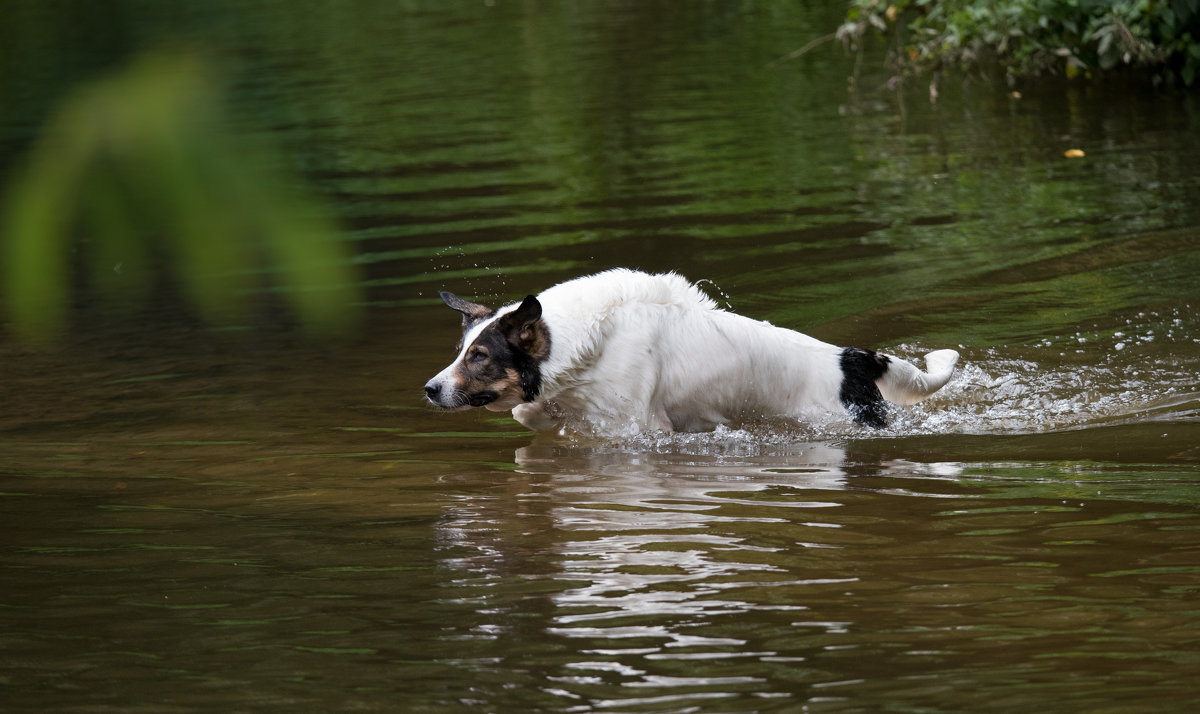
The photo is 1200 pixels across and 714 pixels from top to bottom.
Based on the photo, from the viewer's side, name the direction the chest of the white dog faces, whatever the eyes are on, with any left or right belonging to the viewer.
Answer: facing to the left of the viewer
